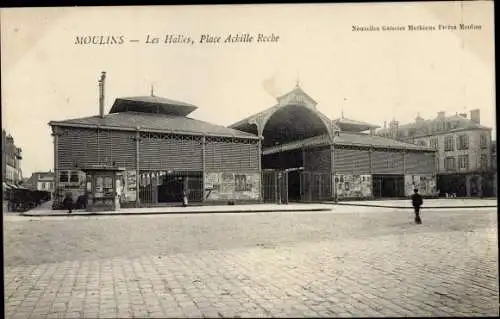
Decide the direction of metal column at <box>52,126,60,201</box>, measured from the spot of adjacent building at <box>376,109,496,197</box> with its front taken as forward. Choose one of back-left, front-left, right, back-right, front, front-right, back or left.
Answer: front

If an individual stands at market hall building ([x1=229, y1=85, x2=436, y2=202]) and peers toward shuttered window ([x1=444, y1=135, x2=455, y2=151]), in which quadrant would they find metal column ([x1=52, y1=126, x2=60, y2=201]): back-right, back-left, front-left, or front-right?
back-right

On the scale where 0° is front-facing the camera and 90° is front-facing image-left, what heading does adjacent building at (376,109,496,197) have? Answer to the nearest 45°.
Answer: approximately 45°

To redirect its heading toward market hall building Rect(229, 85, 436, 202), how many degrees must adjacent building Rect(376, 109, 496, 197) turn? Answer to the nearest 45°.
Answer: approximately 45° to its right
